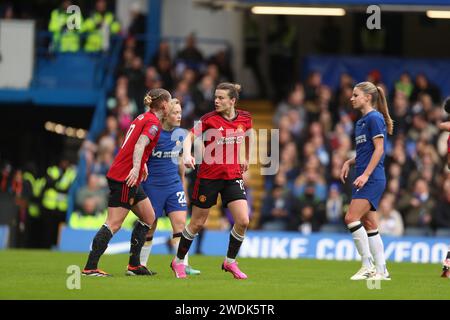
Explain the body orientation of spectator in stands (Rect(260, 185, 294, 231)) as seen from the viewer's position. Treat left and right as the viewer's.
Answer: facing the viewer

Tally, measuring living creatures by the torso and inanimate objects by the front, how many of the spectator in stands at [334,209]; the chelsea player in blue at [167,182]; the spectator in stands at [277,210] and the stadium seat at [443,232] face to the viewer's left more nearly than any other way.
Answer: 0

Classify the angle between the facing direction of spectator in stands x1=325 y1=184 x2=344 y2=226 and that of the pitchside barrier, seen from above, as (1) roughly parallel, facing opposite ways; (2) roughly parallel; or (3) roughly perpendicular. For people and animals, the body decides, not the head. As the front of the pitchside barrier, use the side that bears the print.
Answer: roughly parallel

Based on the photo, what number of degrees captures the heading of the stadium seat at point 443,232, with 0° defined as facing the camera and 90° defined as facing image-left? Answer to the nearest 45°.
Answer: approximately 0°

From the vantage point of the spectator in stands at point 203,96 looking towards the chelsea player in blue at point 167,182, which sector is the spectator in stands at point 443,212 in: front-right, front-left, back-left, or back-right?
front-left

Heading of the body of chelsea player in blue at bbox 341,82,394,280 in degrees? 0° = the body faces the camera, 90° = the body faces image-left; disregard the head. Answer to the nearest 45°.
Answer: approximately 90°

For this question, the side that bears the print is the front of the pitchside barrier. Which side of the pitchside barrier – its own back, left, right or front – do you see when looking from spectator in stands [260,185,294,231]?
back

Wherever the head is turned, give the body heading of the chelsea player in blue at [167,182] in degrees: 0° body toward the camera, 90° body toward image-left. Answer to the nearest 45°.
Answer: approximately 315°

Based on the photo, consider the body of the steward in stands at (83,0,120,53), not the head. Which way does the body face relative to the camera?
toward the camera

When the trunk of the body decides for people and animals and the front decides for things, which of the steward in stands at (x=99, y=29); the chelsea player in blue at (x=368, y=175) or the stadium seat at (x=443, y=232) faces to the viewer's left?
the chelsea player in blue

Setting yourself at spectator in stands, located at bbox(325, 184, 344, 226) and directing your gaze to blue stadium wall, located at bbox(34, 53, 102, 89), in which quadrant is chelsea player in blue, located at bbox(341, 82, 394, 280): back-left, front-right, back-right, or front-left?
back-left

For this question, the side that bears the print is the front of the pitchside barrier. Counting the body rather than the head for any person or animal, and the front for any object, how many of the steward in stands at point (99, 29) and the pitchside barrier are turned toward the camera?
2

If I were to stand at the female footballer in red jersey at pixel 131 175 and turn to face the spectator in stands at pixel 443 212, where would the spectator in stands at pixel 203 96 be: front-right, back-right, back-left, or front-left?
front-left

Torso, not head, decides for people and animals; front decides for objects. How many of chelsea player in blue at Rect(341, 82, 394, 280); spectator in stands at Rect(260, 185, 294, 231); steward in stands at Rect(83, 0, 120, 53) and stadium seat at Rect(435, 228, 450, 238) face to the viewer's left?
1

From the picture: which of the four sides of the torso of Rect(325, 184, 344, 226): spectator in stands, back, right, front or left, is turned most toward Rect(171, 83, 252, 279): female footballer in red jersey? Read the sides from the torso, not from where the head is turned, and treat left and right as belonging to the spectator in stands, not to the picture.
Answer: front
